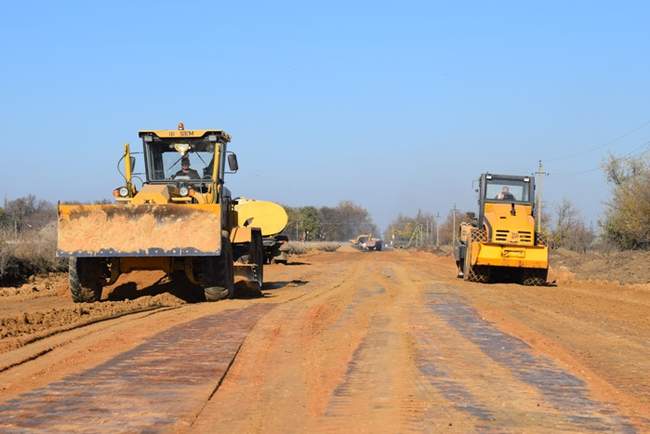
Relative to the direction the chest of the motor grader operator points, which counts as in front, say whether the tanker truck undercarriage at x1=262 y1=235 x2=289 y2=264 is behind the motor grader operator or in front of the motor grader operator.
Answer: behind

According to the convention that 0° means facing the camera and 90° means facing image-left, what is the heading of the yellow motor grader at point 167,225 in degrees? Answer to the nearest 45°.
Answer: approximately 0°

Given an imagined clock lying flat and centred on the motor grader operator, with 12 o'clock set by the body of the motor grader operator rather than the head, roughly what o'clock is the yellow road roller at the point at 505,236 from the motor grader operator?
The yellow road roller is roughly at 8 o'clock from the motor grader operator.

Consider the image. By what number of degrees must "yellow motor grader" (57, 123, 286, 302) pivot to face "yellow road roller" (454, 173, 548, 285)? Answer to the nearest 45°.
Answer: approximately 135° to its left
